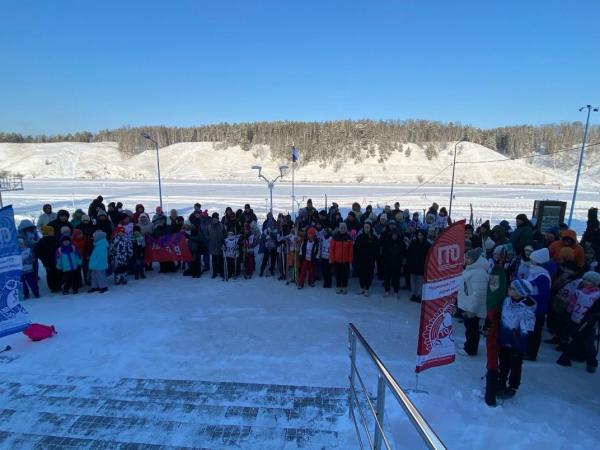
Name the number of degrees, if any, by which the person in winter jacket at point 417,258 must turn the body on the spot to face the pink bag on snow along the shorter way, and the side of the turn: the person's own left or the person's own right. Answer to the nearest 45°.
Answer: approximately 45° to the person's own right

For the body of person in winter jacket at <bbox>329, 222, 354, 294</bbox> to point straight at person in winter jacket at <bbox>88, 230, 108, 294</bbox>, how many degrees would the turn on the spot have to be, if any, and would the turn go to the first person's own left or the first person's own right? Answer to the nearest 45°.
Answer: approximately 90° to the first person's own right

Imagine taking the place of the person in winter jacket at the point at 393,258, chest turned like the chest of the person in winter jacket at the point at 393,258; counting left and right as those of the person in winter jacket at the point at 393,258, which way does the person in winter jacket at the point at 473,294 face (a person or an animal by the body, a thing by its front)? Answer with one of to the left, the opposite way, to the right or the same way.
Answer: to the right

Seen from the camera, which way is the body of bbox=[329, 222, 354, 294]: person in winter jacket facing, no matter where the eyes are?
toward the camera

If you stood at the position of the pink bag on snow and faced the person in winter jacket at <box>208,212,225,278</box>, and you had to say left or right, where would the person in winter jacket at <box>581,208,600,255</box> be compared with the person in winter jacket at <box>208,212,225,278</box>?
right

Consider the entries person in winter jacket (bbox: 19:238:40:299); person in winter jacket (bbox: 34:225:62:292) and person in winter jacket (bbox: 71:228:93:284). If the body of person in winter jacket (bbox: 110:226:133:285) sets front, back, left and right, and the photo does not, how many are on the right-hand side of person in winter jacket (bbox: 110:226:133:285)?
3

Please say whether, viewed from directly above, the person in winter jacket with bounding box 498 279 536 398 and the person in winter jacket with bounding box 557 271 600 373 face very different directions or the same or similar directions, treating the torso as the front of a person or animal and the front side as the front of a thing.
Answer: same or similar directions

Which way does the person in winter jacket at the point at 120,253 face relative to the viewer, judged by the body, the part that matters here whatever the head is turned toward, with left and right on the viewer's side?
facing the viewer

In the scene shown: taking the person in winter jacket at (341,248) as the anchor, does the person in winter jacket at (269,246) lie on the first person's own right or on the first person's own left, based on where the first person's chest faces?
on the first person's own right

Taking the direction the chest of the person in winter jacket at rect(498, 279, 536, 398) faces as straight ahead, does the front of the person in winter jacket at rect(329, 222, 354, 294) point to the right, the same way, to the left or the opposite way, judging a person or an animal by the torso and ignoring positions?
to the left

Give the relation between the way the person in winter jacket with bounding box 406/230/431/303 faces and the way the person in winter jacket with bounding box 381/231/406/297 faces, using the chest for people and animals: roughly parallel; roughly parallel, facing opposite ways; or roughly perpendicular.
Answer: roughly parallel

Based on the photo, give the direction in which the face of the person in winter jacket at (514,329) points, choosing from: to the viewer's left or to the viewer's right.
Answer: to the viewer's left

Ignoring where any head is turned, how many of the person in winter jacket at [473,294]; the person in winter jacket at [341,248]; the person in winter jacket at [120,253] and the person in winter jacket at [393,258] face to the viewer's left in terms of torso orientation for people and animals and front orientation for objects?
1

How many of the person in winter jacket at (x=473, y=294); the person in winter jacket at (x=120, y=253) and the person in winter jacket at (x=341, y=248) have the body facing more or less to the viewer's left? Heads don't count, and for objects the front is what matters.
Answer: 1

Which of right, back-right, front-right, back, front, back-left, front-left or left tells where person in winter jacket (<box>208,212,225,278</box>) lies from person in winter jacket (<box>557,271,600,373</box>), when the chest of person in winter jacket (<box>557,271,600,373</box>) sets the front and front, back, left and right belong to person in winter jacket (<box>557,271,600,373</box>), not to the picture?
front-right

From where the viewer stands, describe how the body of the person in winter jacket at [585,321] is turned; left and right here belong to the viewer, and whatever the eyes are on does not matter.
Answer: facing the viewer and to the left of the viewer

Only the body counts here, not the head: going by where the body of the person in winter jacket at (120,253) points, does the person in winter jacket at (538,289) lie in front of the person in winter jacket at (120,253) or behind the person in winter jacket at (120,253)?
in front

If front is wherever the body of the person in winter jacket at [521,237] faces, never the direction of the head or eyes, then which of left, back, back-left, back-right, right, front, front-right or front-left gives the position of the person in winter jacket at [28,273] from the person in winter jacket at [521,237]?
front
